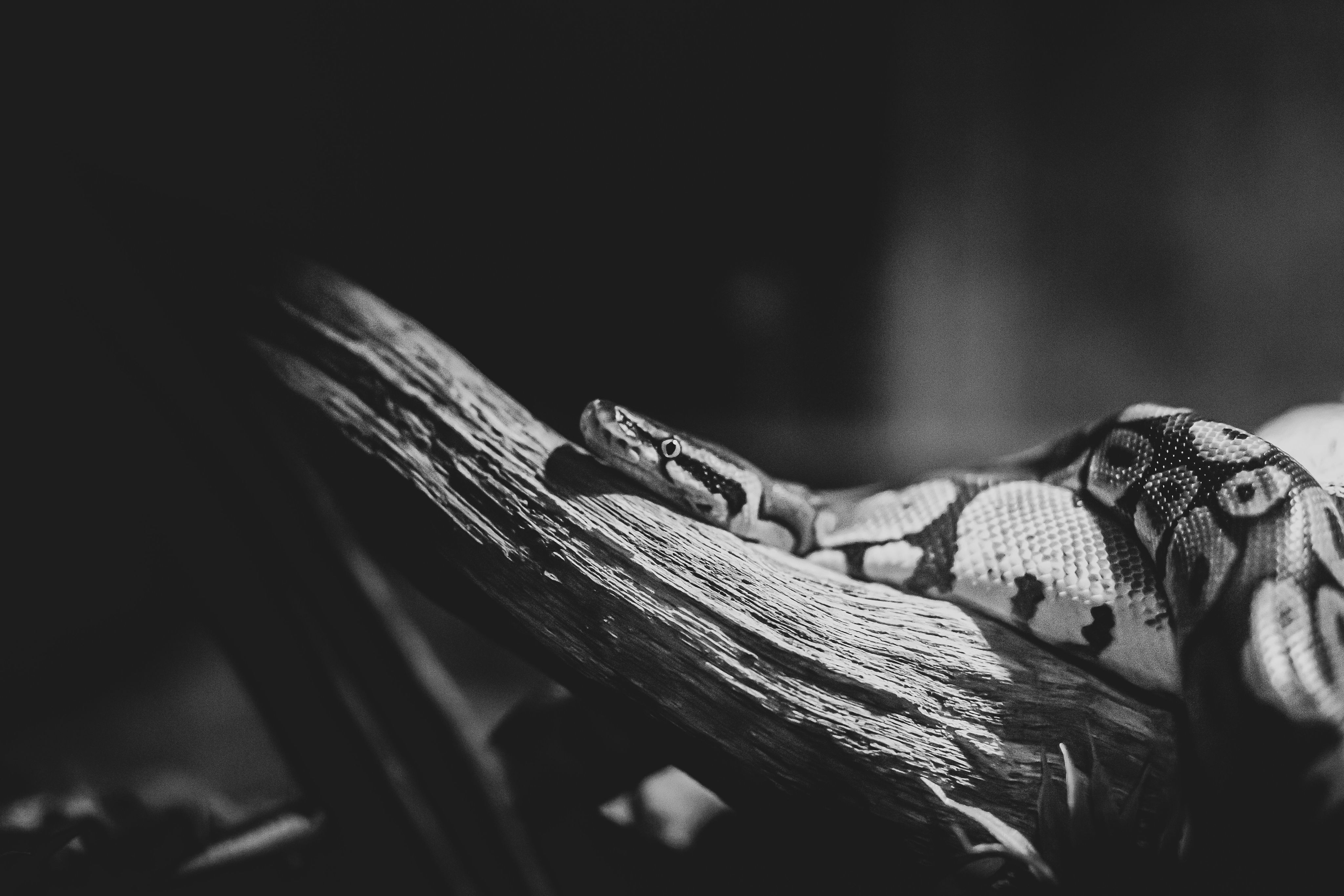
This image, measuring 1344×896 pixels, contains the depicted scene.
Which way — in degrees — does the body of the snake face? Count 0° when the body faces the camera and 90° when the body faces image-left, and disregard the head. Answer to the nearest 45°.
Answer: approximately 90°
